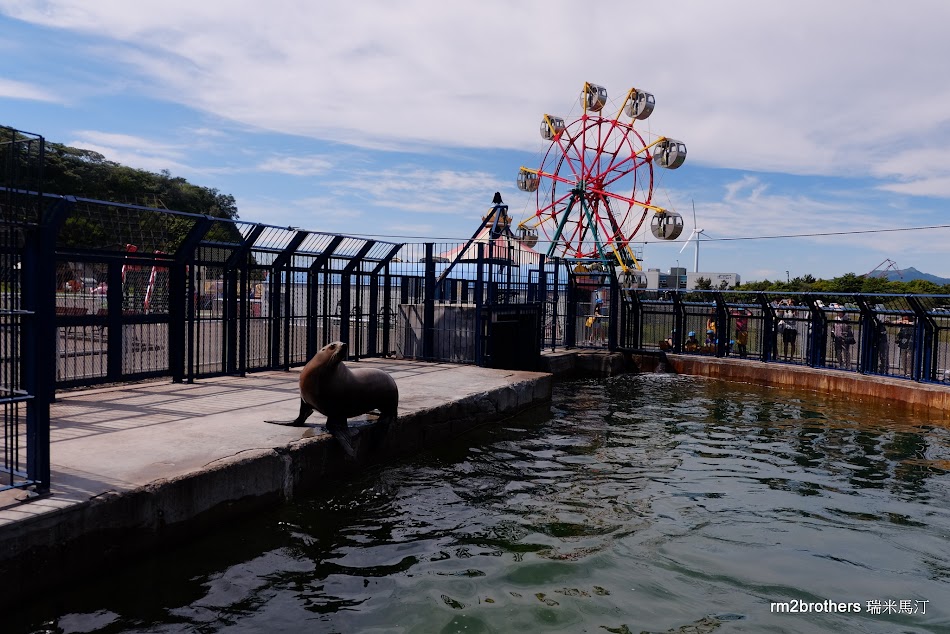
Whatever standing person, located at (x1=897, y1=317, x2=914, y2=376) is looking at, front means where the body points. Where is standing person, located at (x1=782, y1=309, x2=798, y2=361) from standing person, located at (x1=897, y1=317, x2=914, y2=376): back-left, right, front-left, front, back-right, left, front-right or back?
right

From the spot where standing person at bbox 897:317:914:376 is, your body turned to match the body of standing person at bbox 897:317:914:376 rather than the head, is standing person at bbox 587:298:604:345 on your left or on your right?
on your right

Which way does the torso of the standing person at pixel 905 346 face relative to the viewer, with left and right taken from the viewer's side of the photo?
facing the viewer and to the left of the viewer

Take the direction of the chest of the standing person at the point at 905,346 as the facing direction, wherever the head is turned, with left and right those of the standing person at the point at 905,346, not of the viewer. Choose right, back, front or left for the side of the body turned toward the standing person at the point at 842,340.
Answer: right

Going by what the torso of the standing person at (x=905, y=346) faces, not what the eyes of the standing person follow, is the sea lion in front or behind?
in front

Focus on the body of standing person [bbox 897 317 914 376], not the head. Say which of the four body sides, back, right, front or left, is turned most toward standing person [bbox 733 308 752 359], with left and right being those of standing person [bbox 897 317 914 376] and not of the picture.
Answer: right

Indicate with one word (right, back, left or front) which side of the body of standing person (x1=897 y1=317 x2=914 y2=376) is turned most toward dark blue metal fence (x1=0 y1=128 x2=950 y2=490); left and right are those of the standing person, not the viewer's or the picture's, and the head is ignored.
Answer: front

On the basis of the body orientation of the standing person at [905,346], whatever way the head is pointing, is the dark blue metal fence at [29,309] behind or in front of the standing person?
in front
